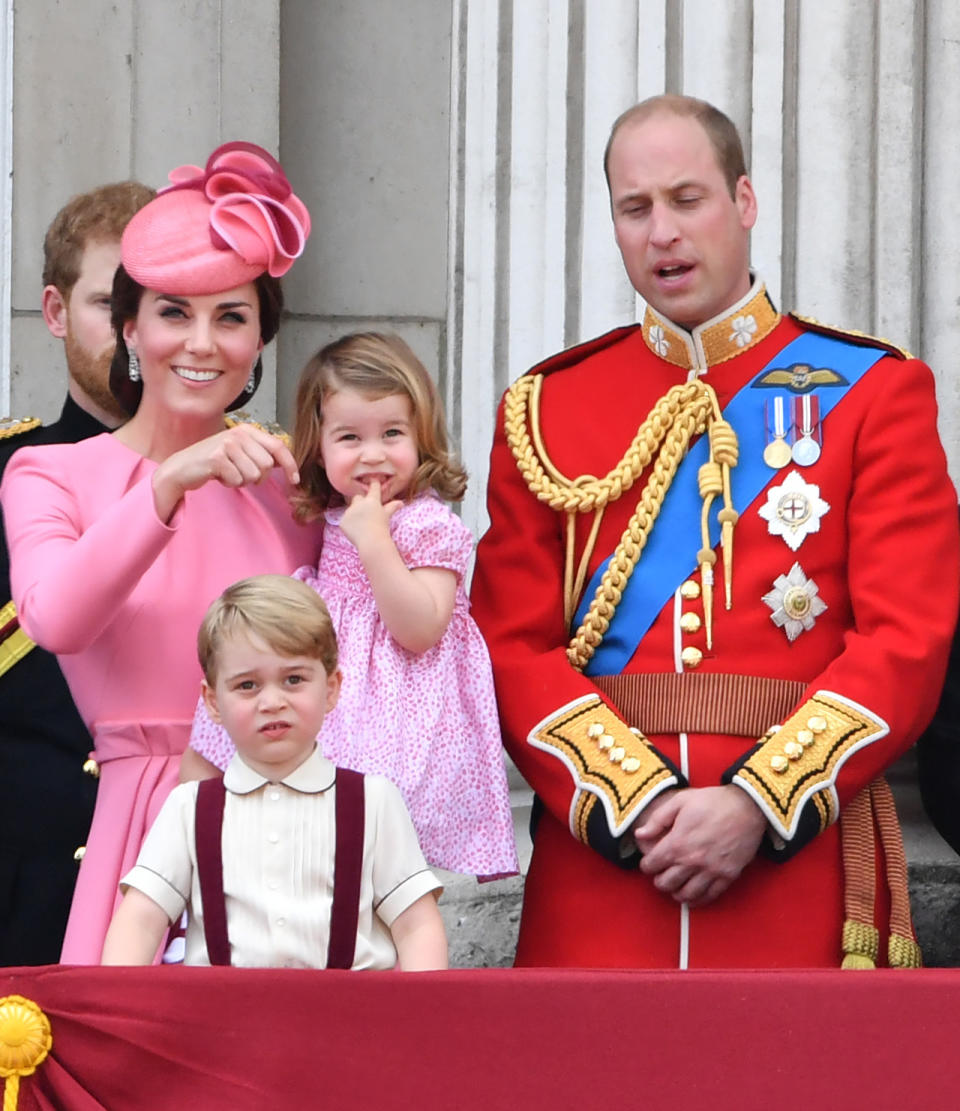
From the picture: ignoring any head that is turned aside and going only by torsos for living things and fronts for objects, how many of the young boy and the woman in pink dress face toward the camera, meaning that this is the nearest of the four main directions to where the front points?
2

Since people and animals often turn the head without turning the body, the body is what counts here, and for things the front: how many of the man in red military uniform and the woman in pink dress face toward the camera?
2

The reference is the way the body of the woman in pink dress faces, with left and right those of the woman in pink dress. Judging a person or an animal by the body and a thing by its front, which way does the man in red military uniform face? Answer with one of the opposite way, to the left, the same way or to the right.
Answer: the same way

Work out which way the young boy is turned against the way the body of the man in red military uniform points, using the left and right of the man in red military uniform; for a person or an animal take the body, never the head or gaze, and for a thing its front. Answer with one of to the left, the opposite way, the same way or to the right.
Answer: the same way

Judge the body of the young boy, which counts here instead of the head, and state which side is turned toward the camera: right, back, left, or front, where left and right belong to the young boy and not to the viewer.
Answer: front

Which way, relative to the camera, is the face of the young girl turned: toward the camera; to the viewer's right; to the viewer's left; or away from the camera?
toward the camera

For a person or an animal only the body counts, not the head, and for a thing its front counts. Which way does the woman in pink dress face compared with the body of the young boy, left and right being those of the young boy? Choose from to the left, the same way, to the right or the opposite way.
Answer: the same way

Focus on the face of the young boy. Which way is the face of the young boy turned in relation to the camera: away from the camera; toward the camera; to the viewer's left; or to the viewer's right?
toward the camera

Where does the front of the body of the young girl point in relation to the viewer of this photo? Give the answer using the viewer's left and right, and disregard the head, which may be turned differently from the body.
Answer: facing the viewer and to the left of the viewer

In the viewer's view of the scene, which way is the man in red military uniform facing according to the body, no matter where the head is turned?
toward the camera

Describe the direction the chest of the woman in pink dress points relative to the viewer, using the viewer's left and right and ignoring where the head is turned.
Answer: facing the viewer

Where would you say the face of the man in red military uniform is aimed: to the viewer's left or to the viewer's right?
to the viewer's left
